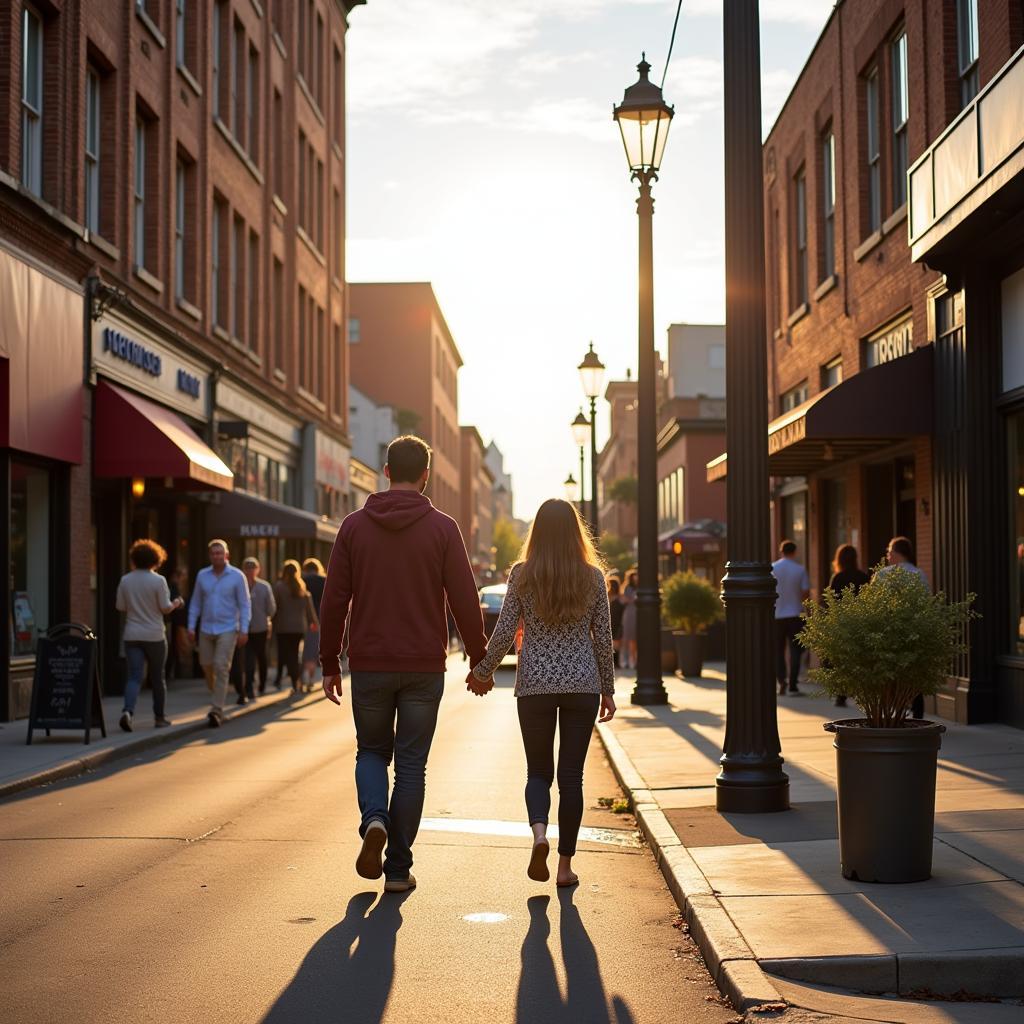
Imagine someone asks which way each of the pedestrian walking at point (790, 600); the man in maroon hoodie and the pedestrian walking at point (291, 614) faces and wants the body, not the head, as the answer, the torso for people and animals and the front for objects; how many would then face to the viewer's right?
0

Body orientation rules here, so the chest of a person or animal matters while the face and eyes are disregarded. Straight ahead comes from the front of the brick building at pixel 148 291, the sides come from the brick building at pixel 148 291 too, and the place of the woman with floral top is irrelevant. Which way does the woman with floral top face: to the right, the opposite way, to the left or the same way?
to the left

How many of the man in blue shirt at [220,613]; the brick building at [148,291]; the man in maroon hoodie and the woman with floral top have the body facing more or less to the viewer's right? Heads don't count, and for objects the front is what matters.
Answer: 1

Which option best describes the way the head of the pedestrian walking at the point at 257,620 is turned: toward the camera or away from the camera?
toward the camera

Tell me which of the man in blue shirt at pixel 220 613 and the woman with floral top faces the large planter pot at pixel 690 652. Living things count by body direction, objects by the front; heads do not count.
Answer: the woman with floral top

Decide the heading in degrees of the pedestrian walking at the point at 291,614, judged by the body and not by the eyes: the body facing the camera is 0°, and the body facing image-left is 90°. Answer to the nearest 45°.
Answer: approximately 180°

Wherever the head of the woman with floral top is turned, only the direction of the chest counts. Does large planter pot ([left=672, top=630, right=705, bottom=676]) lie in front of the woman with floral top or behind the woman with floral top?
in front

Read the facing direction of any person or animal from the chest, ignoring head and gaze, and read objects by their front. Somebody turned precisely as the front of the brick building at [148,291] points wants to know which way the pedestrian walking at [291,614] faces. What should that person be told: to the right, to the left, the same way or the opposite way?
to the left

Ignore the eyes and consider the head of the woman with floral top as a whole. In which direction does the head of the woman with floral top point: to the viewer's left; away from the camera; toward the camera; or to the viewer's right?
away from the camera

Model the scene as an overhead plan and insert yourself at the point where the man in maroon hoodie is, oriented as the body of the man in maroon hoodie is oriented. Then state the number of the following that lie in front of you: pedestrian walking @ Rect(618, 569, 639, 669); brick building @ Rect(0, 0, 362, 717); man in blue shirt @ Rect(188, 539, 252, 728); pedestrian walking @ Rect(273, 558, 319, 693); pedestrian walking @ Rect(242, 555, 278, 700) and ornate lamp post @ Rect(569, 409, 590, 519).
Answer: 6

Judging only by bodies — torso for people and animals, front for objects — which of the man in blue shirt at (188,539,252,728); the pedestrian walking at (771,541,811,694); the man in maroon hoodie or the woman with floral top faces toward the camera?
the man in blue shirt

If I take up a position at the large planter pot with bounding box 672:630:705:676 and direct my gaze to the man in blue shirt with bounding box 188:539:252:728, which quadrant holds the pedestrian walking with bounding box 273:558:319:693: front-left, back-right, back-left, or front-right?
front-right

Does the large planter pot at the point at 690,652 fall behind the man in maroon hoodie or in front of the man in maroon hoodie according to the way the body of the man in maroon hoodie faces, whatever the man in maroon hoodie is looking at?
in front

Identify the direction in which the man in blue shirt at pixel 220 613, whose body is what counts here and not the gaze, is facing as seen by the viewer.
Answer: toward the camera

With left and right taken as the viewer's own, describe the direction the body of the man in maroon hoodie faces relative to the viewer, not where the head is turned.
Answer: facing away from the viewer

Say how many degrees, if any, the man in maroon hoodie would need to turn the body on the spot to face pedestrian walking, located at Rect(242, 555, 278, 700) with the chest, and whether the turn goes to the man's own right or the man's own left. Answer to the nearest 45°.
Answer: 0° — they already face them
